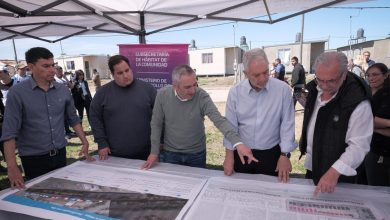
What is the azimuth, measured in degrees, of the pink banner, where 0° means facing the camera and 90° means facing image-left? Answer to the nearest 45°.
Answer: approximately 0°

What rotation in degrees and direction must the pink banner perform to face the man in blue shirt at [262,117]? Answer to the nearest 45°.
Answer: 0° — it already faces them

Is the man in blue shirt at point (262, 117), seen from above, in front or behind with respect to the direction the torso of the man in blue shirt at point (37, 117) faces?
in front

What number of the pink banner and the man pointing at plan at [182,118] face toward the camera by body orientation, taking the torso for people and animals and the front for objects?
2

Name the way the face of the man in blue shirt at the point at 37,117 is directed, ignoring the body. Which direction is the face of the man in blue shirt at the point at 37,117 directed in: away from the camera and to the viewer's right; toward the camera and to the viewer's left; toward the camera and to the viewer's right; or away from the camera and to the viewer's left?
toward the camera and to the viewer's right

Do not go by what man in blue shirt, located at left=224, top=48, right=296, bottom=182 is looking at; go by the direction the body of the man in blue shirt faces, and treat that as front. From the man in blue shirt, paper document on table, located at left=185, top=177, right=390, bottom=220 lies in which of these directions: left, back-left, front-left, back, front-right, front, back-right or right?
front

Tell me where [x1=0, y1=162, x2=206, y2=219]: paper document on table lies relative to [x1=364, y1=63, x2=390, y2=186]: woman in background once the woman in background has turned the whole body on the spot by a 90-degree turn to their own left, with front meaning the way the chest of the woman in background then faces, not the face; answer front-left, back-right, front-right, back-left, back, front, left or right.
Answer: right

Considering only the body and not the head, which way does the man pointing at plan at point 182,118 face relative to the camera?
toward the camera

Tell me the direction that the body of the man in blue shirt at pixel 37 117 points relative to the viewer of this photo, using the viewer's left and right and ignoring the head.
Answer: facing the viewer and to the right of the viewer

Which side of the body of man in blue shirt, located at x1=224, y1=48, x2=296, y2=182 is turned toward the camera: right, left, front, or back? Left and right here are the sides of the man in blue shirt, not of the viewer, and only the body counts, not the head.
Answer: front

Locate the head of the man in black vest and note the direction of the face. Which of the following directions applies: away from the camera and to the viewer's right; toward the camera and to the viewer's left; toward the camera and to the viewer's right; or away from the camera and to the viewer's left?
toward the camera and to the viewer's left
